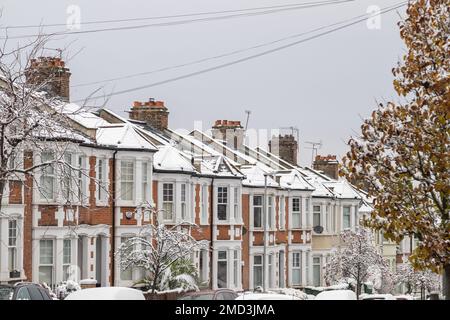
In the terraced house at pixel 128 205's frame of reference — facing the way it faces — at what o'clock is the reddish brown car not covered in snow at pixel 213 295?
The reddish brown car not covered in snow is roughly at 1 o'clock from the terraced house.

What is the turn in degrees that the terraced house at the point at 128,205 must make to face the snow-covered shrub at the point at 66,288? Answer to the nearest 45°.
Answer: approximately 45° to its right

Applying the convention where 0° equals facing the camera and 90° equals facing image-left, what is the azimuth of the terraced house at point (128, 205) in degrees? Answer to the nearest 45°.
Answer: approximately 315°

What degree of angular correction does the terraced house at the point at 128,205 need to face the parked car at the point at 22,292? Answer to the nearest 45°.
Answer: approximately 45° to its right
